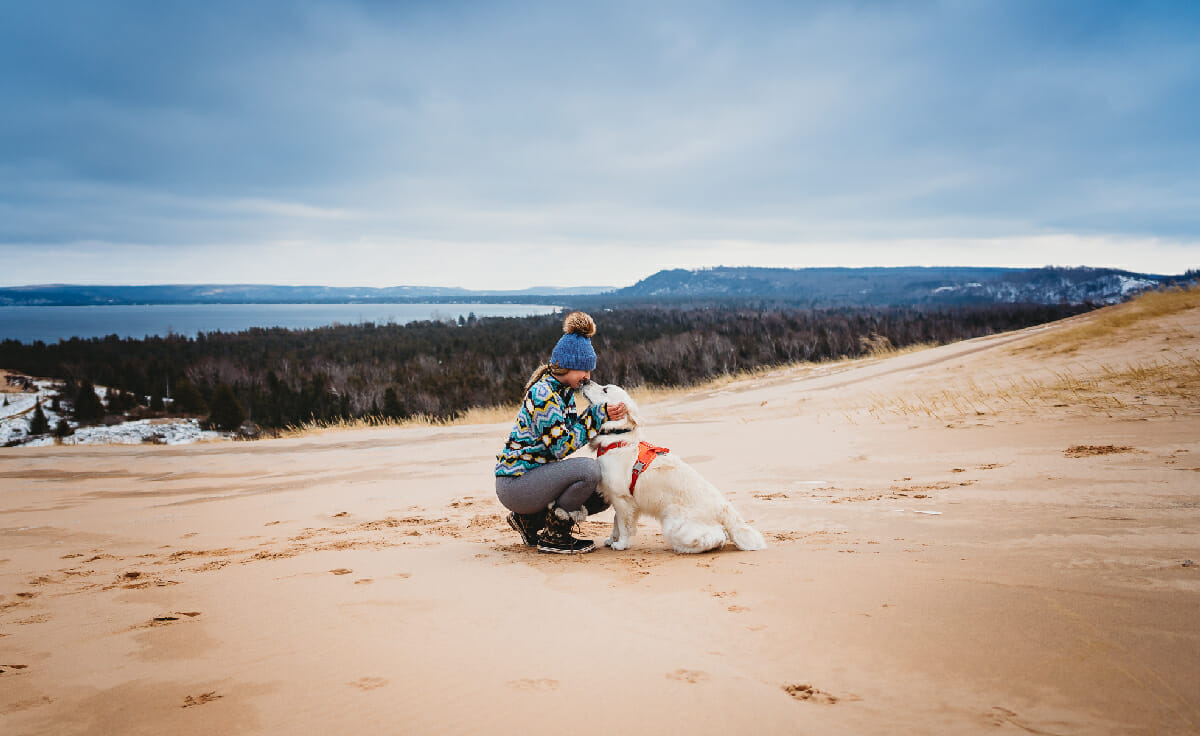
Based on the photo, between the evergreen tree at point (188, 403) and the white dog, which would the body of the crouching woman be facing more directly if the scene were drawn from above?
the white dog

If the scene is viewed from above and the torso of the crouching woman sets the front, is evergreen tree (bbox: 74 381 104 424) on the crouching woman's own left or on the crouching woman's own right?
on the crouching woman's own left

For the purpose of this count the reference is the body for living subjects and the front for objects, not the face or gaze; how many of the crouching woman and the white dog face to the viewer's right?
1

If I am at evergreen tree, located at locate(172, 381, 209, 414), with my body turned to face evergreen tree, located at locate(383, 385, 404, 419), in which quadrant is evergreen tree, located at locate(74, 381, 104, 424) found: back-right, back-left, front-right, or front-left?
back-right

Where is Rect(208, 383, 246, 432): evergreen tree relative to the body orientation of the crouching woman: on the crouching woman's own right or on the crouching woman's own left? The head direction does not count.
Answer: on the crouching woman's own left

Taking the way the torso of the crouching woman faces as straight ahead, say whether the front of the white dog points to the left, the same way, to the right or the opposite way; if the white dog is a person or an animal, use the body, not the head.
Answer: the opposite way

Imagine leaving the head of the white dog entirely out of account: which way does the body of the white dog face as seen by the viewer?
to the viewer's left

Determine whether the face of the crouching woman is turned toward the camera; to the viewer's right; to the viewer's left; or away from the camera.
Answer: to the viewer's right

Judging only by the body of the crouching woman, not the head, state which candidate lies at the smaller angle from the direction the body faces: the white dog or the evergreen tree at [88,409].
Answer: the white dog

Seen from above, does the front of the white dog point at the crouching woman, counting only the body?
yes

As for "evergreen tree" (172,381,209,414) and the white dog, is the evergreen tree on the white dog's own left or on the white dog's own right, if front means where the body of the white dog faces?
on the white dog's own right

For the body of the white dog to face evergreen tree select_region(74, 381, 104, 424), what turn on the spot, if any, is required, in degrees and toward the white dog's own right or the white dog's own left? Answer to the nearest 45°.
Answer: approximately 45° to the white dog's own right

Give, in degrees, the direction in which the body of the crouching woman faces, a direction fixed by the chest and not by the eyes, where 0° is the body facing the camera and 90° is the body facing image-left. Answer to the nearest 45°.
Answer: approximately 270°

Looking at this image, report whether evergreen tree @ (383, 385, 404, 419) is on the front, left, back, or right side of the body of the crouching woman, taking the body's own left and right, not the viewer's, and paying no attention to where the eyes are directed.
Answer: left
